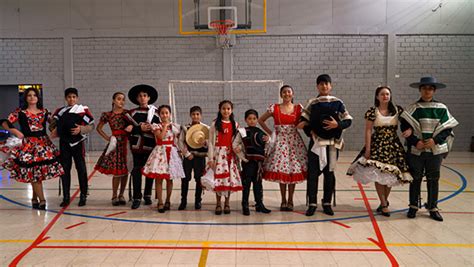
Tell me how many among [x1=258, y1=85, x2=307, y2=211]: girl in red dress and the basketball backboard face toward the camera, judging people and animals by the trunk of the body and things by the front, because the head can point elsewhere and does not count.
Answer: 2

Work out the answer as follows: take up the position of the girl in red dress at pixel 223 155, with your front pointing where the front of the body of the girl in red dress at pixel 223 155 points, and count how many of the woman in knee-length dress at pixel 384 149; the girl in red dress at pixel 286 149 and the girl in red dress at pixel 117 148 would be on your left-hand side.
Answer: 2

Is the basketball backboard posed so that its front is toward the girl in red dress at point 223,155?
yes

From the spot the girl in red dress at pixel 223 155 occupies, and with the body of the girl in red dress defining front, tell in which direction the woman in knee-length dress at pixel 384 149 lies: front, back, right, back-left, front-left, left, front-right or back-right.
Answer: left

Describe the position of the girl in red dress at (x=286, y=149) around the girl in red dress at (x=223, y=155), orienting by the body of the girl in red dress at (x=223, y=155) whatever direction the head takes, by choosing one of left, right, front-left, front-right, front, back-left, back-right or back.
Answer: left

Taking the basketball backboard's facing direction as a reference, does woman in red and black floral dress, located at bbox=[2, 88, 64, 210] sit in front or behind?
in front

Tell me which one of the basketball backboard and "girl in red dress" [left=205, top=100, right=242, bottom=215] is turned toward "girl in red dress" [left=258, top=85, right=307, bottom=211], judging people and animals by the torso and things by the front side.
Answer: the basketball backboard

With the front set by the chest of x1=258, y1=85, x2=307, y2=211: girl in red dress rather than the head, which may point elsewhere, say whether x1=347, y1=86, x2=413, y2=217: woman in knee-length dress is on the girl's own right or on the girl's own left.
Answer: on the girl's own left

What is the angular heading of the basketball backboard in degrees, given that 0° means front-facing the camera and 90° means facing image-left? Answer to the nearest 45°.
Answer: approximately 0°
